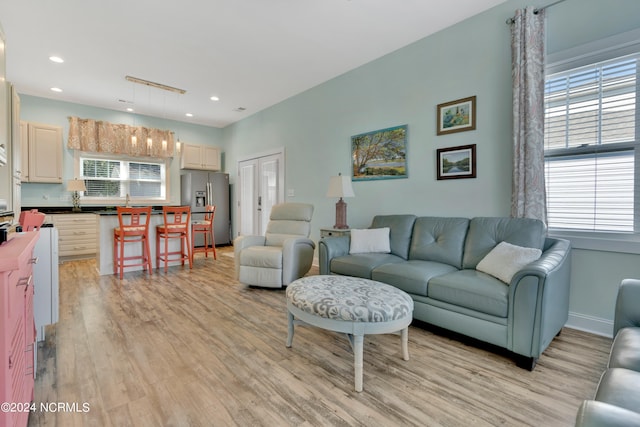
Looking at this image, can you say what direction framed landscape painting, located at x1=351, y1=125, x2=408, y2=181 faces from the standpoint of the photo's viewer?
facing the viewer and to the left of the viewer

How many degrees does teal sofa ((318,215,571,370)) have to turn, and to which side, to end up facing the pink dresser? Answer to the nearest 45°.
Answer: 0° — it already faces it

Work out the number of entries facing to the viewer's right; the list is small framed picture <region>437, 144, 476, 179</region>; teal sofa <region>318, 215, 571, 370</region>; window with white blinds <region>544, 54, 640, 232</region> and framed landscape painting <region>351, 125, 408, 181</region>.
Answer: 0

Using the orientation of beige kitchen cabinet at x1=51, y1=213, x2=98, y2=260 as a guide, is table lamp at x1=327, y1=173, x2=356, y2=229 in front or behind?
in front

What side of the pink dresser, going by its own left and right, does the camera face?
right

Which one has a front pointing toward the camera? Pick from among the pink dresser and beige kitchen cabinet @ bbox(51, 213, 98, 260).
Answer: the beige kitchen cabinet

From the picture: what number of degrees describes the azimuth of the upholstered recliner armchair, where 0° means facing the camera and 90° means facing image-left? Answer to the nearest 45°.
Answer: approximately 45°

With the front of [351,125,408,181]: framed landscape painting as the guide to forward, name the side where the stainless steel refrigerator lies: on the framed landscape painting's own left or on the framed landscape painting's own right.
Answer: on the framed landscape painting's own right

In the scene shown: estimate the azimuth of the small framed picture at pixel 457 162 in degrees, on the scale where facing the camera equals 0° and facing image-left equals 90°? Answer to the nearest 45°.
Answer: approximately 45°

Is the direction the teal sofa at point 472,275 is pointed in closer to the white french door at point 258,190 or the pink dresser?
the pink dresser

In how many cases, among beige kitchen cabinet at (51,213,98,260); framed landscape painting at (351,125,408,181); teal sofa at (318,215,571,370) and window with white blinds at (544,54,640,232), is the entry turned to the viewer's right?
0

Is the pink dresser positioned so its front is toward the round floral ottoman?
yes

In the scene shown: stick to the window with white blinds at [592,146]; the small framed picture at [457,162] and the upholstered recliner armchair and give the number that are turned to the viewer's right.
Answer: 0

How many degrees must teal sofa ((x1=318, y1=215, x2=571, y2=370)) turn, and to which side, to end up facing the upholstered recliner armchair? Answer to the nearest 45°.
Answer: approximately 45° to its right

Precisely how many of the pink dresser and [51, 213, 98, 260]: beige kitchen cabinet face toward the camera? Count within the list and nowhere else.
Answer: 1

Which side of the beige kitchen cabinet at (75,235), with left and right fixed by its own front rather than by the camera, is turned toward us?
front
